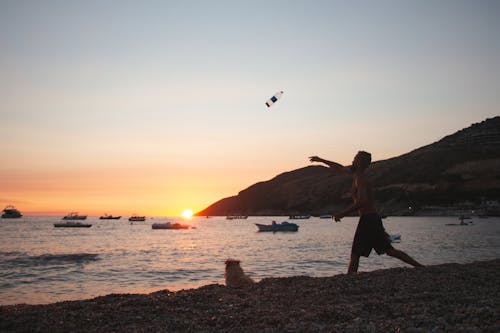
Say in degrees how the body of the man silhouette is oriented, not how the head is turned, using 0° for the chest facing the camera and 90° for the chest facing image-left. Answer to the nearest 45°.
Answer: approximately 90°
